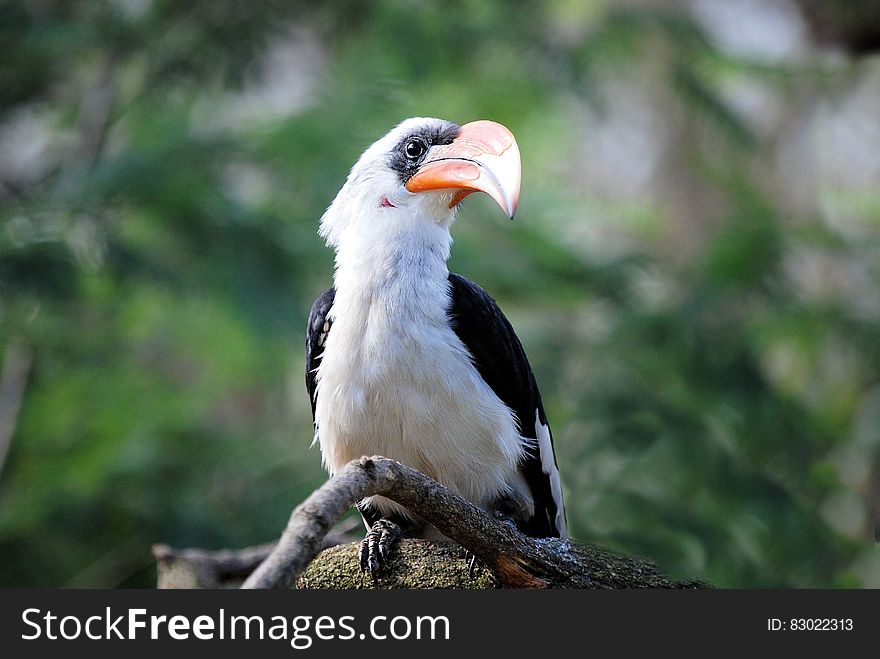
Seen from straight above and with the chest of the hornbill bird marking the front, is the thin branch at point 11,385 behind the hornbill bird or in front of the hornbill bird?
behind

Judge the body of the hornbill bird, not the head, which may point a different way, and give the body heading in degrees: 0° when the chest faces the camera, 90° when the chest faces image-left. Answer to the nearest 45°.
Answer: approximately 0°
